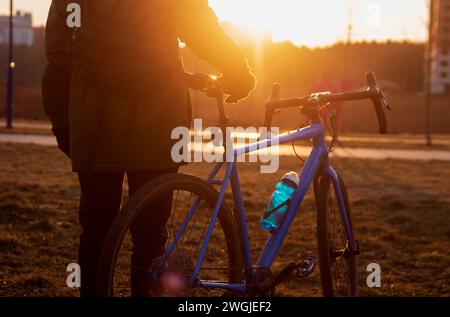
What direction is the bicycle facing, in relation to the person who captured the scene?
facing away from the viewer and to the right of the viewer

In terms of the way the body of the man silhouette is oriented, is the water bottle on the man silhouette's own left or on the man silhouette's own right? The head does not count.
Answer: on the man silhouette's own right

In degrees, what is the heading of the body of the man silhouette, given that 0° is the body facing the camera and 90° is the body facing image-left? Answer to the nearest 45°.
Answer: approximately 180°
